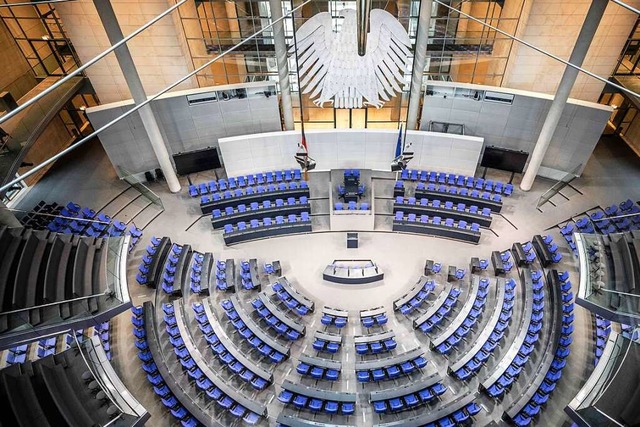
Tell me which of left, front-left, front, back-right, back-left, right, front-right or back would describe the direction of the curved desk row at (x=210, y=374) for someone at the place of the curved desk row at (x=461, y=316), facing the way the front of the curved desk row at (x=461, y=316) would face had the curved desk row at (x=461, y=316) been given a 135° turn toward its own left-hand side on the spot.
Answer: front-right

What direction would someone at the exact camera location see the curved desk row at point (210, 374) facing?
facing away from the viewer and to the right of the viewer

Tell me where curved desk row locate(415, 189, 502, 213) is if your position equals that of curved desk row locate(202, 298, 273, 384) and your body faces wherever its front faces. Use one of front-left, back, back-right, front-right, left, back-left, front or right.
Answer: front-right

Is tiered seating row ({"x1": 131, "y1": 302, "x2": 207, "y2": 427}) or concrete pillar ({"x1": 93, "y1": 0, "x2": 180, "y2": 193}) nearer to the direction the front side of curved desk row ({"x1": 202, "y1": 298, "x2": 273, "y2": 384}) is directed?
the concrete pillar

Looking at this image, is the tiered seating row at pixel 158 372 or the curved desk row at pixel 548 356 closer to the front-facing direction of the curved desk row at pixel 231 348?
the curved desk row

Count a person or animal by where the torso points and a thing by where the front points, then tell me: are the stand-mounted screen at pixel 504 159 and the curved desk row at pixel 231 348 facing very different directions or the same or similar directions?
very different directions
